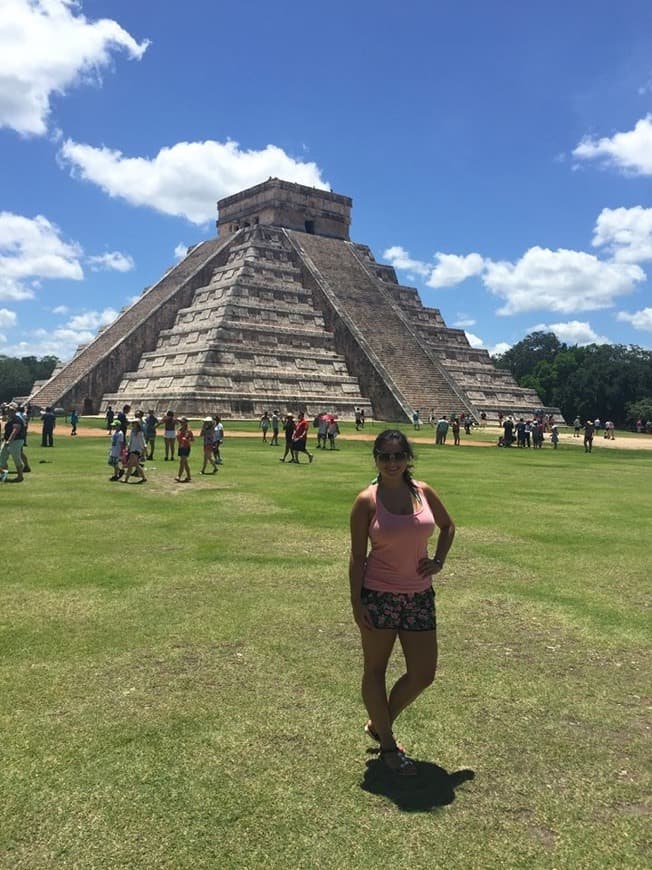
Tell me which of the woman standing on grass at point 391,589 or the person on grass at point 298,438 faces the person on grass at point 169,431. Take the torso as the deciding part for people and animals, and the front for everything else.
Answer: the person on grass at point 298,438

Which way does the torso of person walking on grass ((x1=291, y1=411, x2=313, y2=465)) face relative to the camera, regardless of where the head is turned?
to the viewer's left

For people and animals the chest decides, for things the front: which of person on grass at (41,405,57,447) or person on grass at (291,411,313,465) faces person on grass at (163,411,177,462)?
person on grass at (291,411,313,465)
